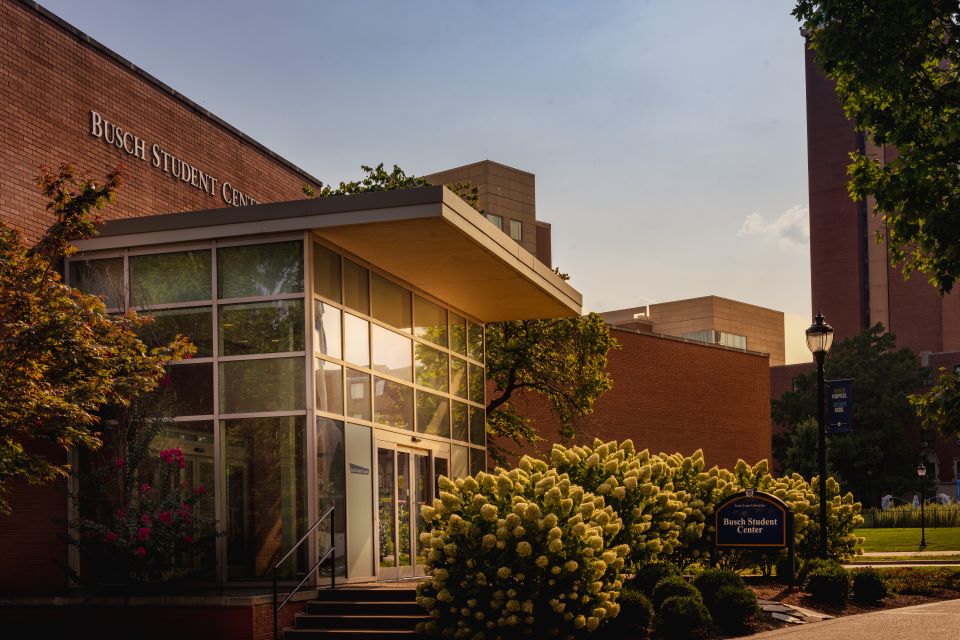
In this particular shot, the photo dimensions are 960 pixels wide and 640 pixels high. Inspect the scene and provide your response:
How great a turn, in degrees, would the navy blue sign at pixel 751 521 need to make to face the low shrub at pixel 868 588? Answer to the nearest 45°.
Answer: approximately 90° to its left

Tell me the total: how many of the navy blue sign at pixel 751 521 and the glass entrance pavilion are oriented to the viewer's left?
0

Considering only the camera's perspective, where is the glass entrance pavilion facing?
facing the viewer and to the right of the viewer

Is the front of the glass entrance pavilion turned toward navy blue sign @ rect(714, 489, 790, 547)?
no

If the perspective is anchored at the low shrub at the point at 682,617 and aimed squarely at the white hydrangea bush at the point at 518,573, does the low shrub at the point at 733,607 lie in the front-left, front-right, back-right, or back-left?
back-right

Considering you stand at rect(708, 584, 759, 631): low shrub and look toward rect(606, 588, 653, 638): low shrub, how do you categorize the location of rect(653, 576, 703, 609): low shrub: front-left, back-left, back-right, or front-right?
front-right

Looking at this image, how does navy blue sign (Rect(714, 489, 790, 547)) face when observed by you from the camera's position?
facing the viewer

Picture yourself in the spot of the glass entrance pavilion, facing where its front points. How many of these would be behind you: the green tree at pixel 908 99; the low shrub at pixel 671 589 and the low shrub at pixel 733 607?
0

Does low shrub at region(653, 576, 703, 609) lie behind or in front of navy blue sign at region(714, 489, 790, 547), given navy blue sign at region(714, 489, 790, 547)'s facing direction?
in front

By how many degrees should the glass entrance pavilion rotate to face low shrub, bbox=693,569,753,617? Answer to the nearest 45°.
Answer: approximately 45° to its left

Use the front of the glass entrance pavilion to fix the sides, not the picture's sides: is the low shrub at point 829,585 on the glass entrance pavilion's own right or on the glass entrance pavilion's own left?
on the glass entrance pavilion's own left
